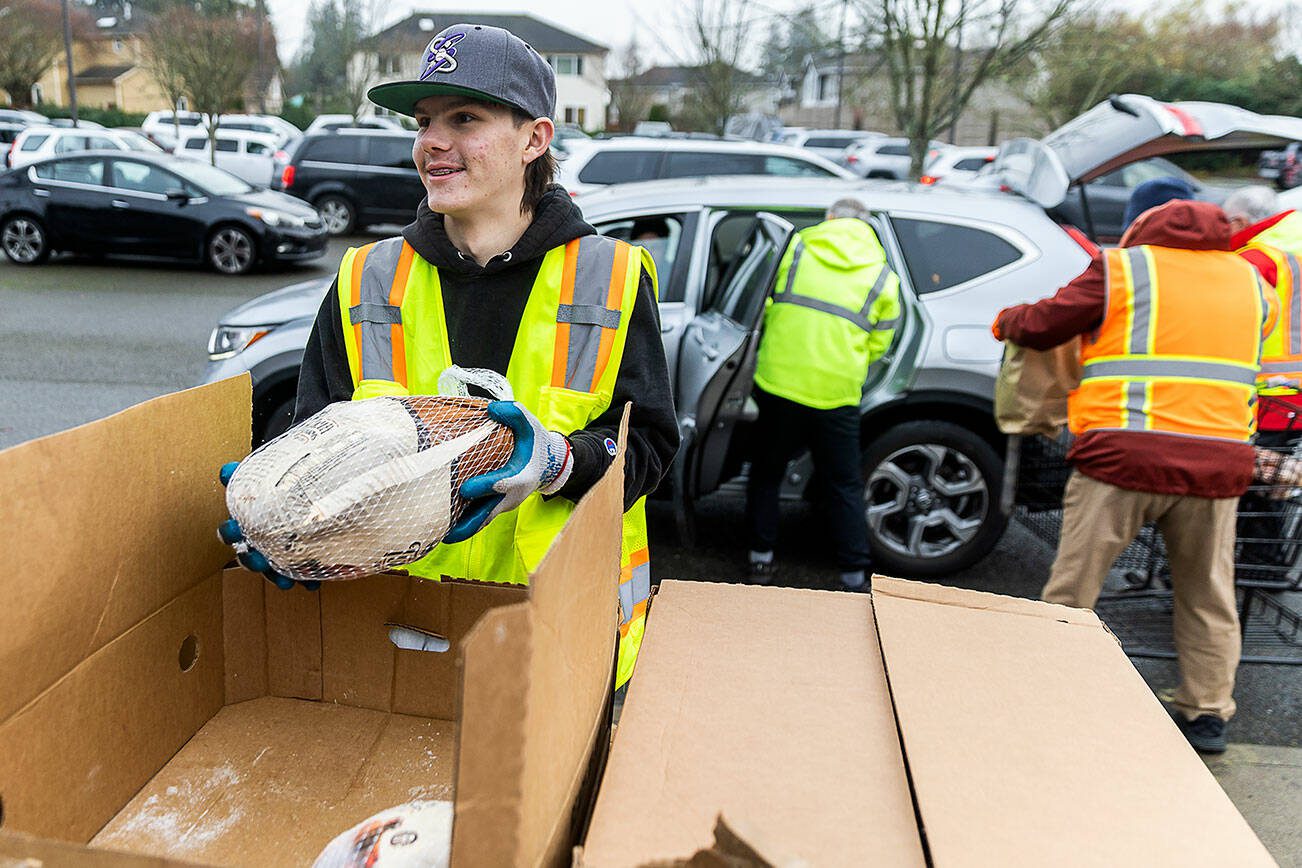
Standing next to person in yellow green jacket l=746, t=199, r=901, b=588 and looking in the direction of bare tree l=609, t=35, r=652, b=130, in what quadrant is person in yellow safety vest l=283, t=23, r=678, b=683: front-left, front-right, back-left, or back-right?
back-left

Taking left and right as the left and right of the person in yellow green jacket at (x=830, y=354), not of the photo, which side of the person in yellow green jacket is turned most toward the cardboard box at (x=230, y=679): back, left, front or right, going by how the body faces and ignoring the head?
back

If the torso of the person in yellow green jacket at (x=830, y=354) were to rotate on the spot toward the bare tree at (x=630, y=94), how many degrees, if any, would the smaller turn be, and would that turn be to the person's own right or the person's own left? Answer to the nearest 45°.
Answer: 0° — they already face it

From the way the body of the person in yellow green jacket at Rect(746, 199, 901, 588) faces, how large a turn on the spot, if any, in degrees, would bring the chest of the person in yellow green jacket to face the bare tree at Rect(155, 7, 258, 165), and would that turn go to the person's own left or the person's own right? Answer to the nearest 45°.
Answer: approximately 45° to the person's own left

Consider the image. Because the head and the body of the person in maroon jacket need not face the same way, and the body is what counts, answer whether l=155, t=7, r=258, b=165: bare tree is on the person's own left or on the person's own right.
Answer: on the person's own left

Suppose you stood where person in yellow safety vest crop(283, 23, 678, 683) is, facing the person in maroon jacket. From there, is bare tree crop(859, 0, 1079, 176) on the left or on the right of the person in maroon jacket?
left

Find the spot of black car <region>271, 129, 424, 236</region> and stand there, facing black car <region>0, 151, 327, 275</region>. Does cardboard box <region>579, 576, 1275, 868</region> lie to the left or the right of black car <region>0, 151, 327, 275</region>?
left

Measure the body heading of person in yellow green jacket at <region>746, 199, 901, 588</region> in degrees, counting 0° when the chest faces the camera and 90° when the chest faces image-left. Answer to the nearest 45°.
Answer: approximately 180°

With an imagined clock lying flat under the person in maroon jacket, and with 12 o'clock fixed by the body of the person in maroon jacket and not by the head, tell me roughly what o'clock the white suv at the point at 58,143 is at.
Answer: The white suv is roughly at 10 o'clock from the person in maroon jacket.

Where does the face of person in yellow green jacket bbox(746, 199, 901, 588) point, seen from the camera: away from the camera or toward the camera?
away from the camera

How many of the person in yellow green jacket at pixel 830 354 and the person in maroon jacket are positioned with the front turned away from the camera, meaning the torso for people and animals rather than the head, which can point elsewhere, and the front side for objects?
2

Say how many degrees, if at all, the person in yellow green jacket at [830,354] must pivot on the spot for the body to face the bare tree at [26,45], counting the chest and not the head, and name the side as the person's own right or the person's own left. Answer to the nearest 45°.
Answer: approximately 45° to the person's own left

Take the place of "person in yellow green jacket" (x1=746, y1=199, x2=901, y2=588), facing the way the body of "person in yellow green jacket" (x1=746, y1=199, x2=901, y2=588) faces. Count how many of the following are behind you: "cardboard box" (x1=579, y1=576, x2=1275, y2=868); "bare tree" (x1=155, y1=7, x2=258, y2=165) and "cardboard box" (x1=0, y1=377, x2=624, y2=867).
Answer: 2

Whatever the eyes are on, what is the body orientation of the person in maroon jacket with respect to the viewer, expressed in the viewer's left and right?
facing away from the viewer
